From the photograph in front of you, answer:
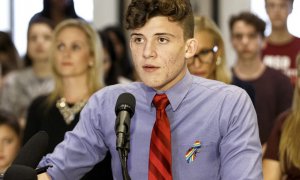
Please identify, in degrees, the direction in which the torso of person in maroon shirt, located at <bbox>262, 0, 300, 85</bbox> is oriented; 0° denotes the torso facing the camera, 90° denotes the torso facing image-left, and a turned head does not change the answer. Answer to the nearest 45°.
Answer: approximately 0°

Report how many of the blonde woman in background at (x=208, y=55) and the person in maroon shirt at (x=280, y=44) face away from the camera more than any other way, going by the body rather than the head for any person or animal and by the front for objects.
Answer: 0

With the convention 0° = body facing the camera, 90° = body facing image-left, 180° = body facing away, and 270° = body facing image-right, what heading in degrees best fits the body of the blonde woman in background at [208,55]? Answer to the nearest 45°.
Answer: approximately 45°

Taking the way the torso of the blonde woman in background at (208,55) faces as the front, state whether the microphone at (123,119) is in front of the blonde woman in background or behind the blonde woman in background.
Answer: in front

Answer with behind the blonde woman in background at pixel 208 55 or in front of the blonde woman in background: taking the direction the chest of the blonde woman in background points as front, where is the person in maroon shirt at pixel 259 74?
behind

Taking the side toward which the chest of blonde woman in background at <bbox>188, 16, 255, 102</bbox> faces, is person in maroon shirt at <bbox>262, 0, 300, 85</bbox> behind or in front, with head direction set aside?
behind

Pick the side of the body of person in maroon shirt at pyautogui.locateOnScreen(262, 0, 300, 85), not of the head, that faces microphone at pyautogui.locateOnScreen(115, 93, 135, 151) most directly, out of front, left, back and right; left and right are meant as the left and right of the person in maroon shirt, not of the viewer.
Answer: front

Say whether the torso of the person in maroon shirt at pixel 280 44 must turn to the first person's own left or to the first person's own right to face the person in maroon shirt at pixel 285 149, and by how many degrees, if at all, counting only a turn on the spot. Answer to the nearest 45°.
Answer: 0° — they already face them
